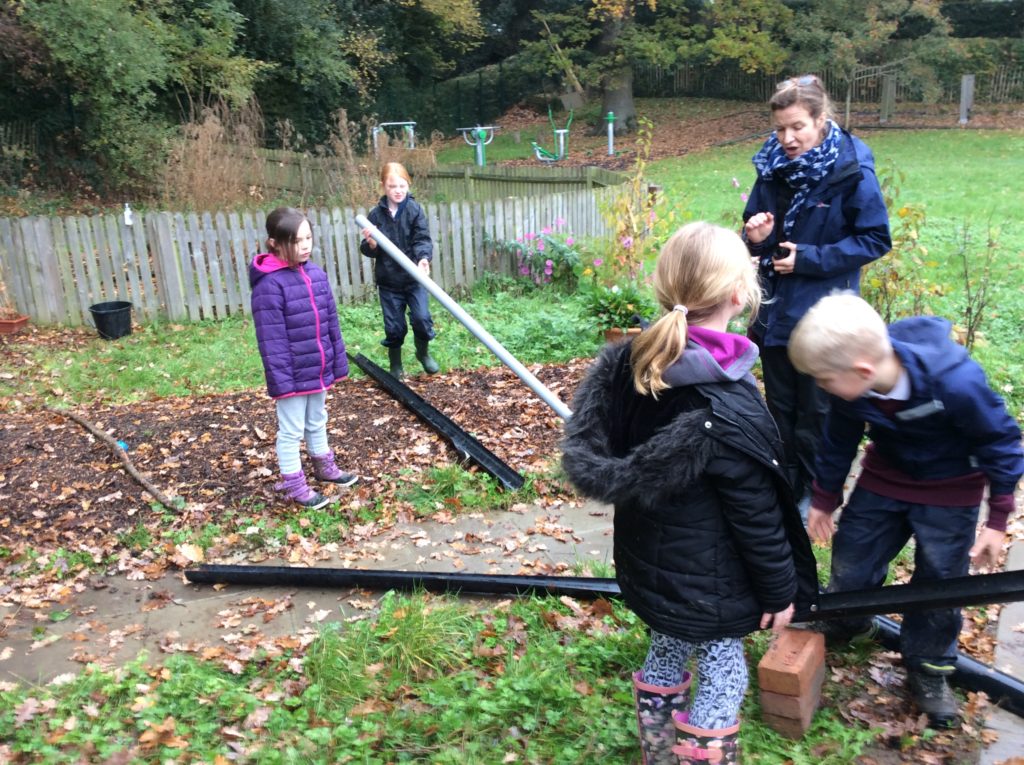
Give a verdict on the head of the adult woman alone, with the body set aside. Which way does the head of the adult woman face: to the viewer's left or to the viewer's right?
to the viewer's left

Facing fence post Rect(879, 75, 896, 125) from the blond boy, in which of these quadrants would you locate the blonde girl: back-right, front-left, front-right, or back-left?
back-left

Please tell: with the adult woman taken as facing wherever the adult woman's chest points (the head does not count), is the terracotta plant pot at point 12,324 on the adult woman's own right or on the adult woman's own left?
on the adult woman's own right

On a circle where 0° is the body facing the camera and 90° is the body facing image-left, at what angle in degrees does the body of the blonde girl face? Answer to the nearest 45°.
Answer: approximately 225°

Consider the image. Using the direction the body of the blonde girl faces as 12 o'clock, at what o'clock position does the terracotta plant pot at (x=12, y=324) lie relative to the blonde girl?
The terracotta plant pot is roughly at 9 o'clock from the blonde girl.

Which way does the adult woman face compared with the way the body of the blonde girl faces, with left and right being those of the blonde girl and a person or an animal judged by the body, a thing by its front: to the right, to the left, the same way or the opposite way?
the opposite way

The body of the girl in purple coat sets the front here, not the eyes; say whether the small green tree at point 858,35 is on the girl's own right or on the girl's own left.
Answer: on the girl's own left

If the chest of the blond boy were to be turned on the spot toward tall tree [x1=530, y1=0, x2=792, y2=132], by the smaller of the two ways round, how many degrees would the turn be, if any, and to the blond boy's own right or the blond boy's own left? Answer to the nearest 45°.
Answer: approximately 135° to the blond boy's own right

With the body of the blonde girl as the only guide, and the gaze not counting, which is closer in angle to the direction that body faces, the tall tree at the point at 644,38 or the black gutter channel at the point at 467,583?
the tall tree

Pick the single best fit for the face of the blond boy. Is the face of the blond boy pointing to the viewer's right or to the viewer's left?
to the viewer's left

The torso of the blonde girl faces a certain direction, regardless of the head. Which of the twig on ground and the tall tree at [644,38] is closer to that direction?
the tall tree
